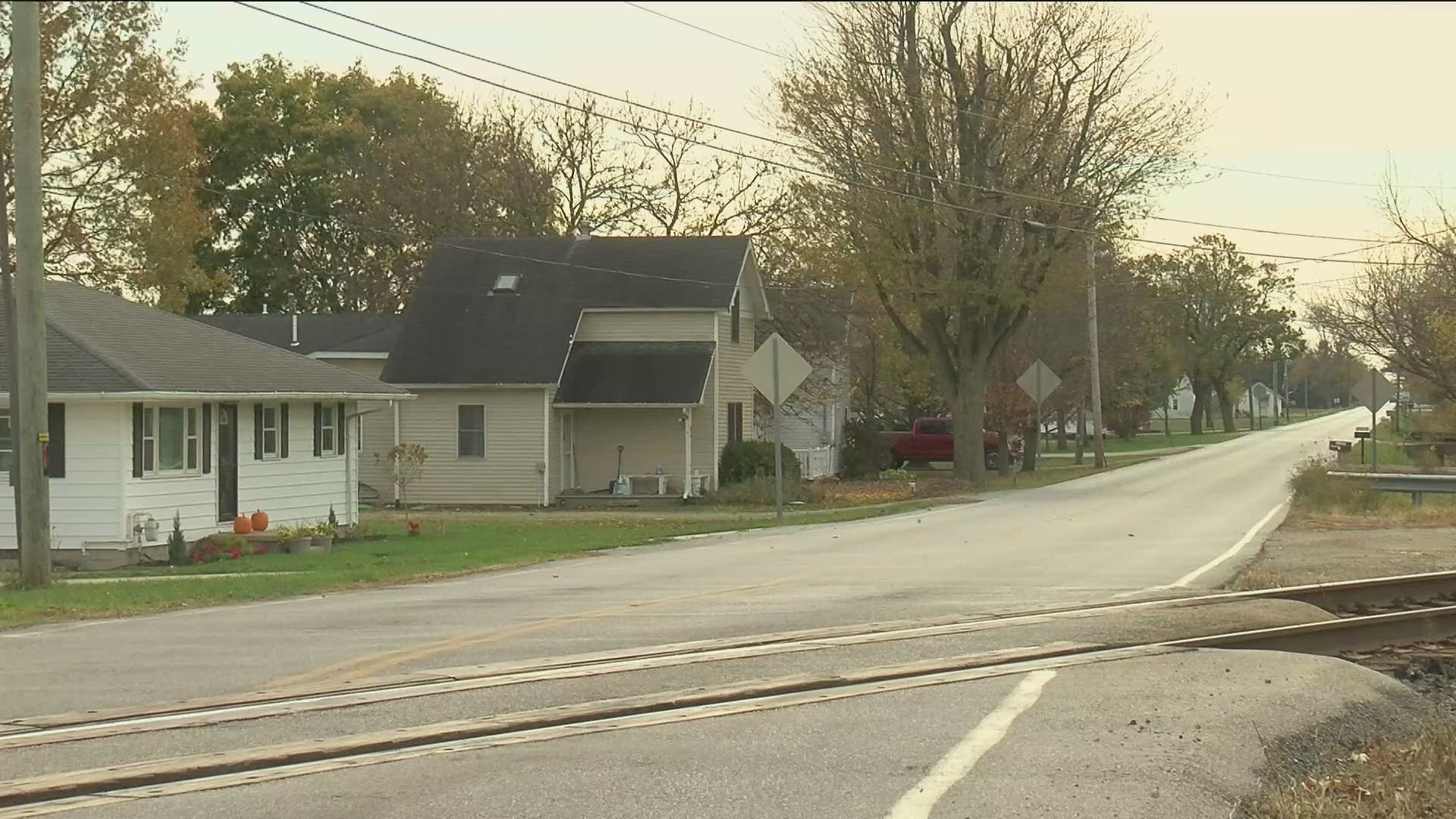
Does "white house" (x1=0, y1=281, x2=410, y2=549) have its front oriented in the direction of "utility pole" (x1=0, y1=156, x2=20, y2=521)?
no

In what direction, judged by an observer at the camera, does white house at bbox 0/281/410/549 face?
facing the viewer and to the right of the viewer

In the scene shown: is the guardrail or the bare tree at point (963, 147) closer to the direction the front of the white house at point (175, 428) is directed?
the guardrail

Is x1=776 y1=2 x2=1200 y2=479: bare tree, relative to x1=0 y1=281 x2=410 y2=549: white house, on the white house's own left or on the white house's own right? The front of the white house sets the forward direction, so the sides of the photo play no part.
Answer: on the white house's own left

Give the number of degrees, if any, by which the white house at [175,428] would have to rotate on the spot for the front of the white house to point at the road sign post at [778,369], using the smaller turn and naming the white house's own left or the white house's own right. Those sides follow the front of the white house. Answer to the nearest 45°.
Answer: approximately 45° to the white house's own left

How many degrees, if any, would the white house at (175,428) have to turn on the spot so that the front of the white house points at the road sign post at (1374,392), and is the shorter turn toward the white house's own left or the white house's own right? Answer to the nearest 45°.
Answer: approximately 45° to the white house's own left

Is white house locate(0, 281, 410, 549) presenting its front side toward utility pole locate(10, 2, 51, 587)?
no

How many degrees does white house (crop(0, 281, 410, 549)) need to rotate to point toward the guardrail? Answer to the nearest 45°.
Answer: approximately 45° to its left

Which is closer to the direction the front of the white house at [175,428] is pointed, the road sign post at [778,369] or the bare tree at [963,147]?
the road sign post

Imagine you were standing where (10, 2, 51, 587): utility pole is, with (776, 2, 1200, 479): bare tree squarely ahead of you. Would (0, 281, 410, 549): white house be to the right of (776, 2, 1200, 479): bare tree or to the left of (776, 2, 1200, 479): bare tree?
left
